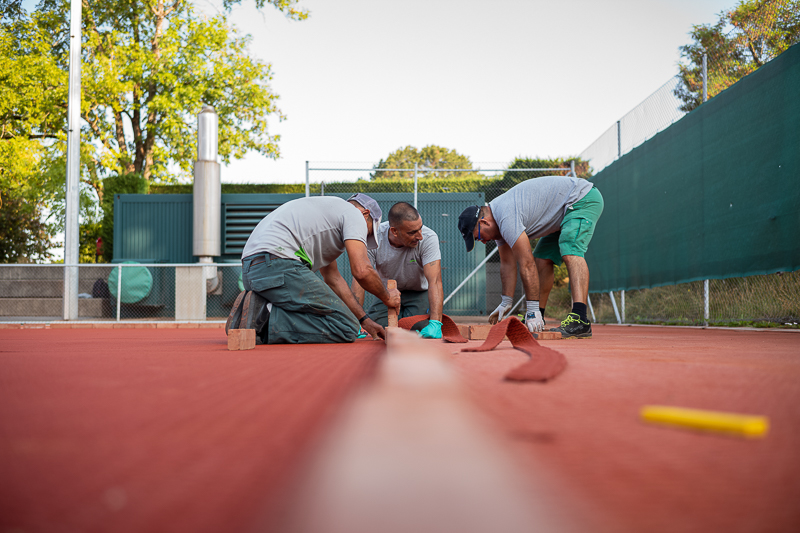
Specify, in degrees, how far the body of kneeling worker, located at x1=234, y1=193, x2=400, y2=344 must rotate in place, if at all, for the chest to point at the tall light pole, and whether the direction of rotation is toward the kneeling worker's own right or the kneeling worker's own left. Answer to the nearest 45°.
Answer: approximately 135° to the kneeling worker's own left

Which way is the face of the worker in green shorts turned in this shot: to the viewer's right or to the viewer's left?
to the viewer's left

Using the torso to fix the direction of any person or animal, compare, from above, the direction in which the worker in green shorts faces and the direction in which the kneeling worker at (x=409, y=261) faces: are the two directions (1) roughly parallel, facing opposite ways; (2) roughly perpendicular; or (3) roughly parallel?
roughly perpendicular

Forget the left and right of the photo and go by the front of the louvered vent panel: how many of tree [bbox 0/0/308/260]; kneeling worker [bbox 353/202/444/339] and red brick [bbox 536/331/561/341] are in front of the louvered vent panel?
2

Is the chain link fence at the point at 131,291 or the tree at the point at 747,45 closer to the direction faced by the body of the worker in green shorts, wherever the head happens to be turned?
the chain link fence

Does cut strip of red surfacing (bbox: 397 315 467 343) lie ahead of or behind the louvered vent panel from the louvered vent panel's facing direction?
ahead

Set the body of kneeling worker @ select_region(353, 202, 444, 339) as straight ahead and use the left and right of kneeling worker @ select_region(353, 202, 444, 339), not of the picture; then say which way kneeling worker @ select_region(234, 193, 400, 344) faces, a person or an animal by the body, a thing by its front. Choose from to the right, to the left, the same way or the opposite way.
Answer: to the left

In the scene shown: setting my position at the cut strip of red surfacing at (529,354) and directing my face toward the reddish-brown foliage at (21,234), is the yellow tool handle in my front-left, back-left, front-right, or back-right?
back-left

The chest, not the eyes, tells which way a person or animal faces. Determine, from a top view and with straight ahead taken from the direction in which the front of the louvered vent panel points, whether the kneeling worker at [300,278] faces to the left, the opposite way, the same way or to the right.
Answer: to the left

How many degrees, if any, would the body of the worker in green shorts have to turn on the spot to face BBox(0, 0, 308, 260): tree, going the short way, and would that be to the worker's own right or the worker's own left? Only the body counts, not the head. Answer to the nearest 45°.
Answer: approximately 45° to the worker's own right

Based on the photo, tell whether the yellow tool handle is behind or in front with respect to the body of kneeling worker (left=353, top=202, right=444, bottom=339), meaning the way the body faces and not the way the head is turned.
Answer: in front

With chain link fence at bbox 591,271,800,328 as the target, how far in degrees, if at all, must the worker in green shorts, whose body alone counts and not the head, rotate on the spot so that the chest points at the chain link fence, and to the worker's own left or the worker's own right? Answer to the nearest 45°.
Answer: approximately 135° to the worker's own right

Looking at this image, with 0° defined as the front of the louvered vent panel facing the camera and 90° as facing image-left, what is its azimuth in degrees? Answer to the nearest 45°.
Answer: approximately 0°

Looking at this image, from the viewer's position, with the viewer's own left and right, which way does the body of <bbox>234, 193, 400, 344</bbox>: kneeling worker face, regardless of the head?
facing to the right of the viewer

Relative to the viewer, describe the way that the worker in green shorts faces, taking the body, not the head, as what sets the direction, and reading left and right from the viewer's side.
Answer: facing to the left of the viewer
